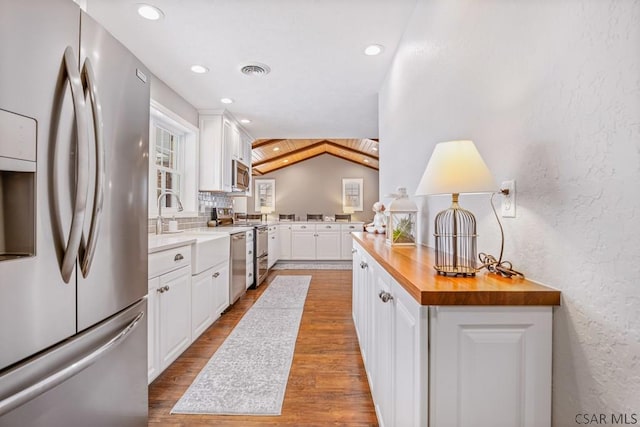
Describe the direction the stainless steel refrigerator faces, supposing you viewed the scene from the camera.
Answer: facing the viewer and to the right of the viewer

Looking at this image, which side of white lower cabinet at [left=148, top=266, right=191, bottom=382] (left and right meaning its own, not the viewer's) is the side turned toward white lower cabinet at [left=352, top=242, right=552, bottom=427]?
front

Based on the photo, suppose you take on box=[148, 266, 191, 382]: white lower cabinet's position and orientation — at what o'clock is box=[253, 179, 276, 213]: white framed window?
The white framed window is roughly at 8 o'clock from the white lower cabinet.

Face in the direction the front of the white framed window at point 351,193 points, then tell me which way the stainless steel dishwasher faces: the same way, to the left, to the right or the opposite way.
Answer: to the left

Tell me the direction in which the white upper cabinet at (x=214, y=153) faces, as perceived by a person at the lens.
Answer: facing to the right of the viewer

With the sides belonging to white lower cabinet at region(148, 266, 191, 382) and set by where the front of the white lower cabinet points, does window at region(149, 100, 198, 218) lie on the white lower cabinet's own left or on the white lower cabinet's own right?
on the white lower cabinet's own left

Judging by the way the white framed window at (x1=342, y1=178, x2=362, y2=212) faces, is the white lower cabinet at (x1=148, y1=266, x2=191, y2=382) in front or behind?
in front

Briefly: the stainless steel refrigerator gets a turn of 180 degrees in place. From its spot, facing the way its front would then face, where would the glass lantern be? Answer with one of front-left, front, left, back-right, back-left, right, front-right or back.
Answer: back-right

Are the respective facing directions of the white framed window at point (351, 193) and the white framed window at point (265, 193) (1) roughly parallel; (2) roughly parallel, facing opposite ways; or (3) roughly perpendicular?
roughly parallel

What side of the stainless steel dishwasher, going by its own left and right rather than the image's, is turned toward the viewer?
right

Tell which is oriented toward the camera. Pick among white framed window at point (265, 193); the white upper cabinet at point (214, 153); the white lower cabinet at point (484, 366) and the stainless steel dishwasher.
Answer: the white framed window

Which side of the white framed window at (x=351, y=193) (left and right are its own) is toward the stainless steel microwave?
front

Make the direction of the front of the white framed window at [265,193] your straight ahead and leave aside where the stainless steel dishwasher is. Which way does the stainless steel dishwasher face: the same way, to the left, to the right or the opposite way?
to the left

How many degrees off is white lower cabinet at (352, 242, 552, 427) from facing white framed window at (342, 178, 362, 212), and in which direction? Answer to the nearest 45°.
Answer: approximately 90° to its right

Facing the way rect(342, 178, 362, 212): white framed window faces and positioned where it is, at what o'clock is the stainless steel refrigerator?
The stainless steel refrigerator is roughly at 12 o'clock from the white framed window.

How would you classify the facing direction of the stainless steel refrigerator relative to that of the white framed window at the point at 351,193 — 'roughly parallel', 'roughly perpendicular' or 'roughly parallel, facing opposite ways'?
roughly perpendicular

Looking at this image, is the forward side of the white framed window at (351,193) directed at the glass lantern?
yes

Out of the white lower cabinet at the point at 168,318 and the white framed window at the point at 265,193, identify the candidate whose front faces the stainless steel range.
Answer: the white framed window
